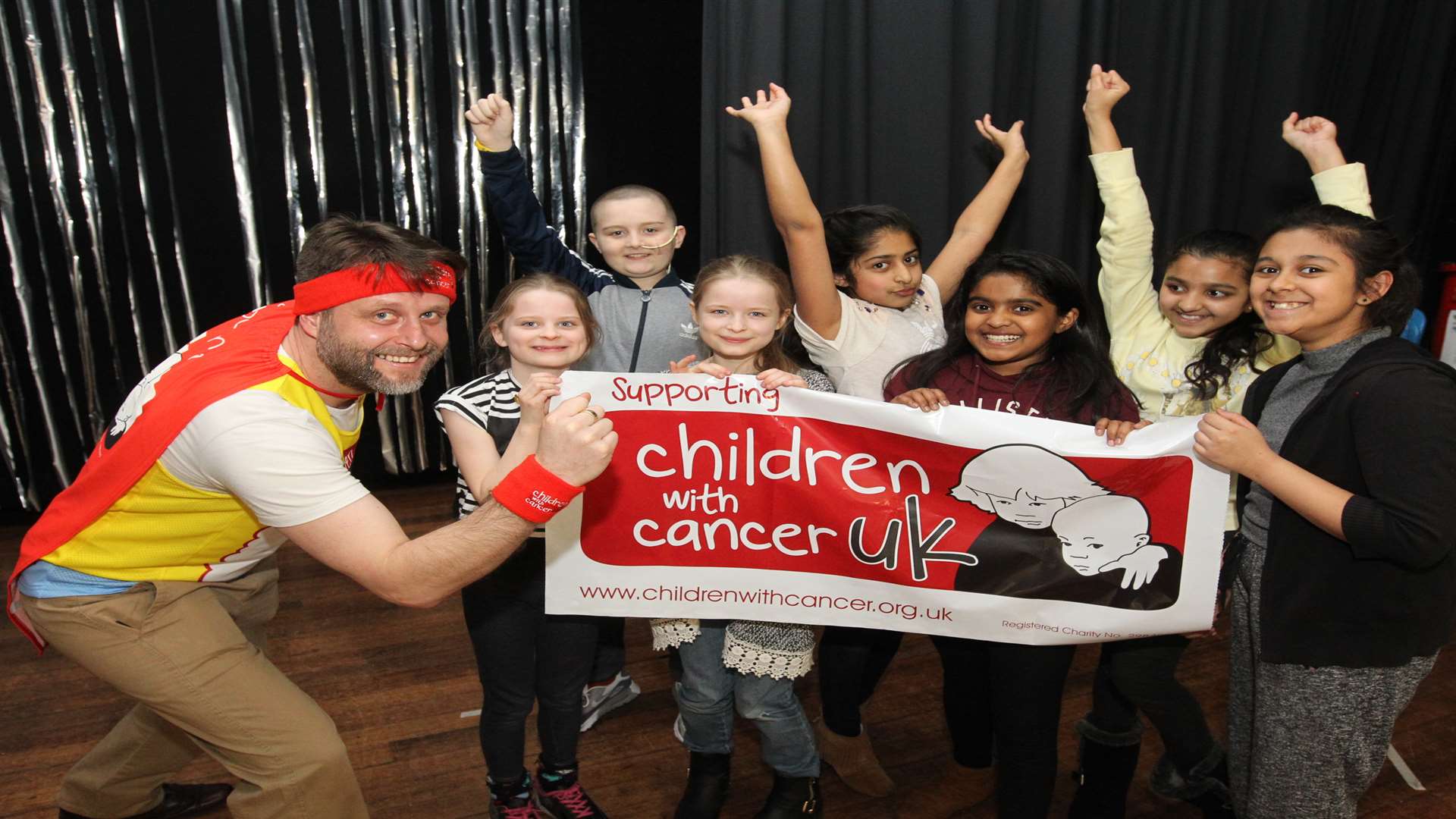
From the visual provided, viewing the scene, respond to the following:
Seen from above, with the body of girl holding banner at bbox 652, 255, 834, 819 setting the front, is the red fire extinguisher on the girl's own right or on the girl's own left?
on the girl's own left

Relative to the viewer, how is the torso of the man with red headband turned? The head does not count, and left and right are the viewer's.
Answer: facing to the right of the viewer

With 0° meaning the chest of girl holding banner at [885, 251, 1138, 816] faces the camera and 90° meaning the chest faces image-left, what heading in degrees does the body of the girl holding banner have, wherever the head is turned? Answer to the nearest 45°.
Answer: approximately 0°

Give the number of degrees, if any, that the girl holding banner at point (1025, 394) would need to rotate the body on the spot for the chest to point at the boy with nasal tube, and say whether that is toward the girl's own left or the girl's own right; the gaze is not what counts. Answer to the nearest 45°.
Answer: approximately 90° to the girl's own right

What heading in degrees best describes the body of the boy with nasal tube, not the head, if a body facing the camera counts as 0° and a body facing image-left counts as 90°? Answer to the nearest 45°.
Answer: approximately 0°

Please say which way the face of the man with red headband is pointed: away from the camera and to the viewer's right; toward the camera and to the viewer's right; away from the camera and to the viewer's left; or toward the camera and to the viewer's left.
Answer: toward the camera and to the viewer's right

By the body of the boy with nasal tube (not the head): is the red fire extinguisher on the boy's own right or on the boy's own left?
on the boy's own left

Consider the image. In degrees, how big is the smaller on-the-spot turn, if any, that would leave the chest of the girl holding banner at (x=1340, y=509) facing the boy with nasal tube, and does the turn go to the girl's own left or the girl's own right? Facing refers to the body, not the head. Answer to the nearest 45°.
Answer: approximately 45° to the girl's own right
